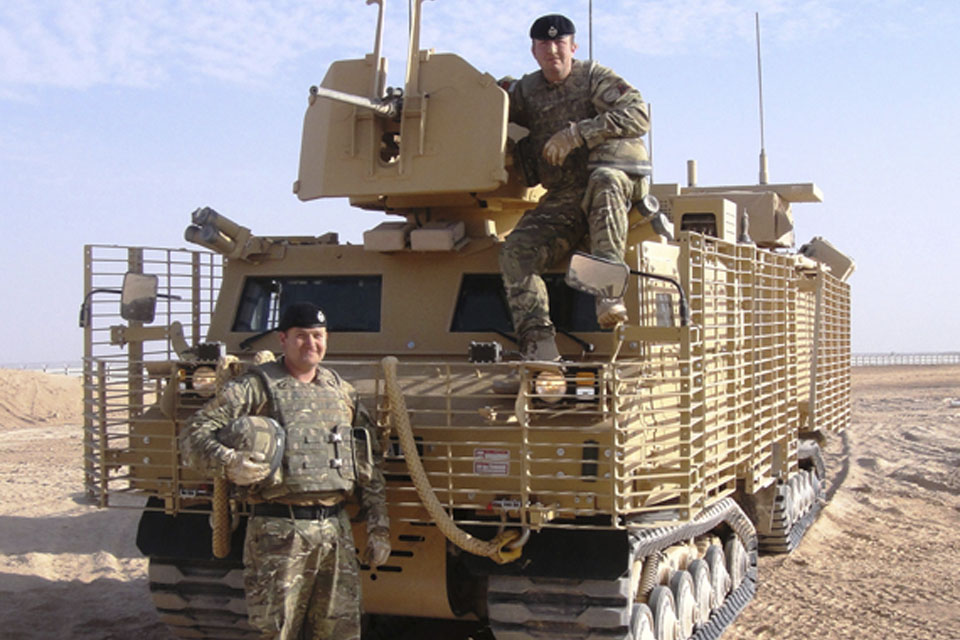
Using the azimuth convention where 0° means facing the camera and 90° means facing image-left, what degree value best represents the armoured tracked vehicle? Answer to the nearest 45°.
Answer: approximately 45°

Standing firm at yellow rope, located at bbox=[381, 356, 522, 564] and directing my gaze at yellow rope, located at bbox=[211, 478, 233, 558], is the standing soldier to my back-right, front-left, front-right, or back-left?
front-left

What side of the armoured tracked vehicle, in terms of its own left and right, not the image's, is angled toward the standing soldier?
front

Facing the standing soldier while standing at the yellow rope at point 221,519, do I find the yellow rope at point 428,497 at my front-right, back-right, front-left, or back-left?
front-left

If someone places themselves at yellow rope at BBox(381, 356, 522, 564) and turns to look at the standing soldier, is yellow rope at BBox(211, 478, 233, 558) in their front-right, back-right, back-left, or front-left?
front-right
